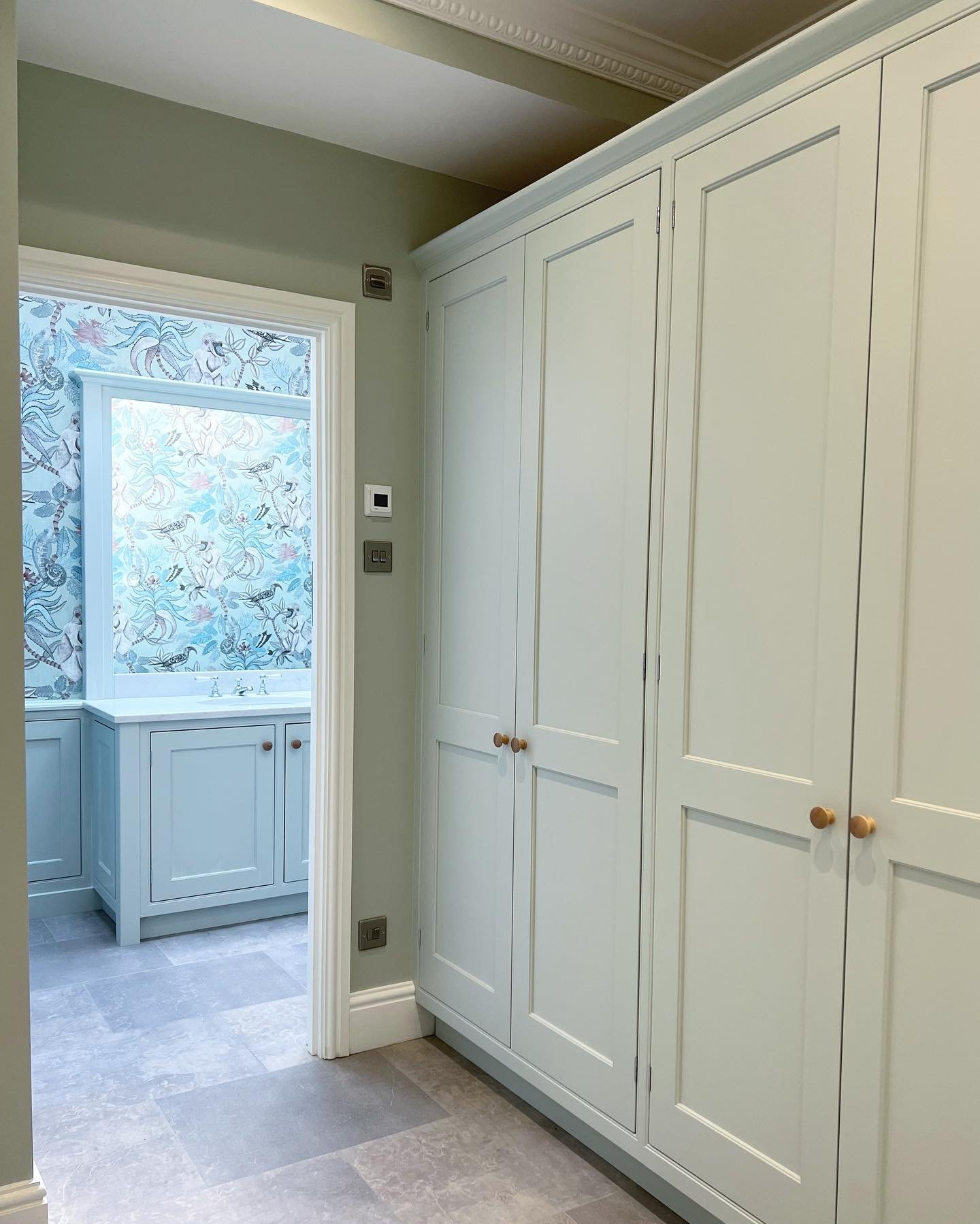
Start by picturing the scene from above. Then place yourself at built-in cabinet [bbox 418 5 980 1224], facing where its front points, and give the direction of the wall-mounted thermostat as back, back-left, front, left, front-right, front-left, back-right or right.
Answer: right

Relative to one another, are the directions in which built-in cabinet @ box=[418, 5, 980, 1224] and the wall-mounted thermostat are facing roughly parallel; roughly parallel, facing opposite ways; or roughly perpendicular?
roughly perpendicular

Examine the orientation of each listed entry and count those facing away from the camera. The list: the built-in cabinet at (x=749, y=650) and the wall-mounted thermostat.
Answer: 0

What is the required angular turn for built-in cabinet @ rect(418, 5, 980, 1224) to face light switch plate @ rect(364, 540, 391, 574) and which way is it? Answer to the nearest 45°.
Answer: approximately 90° to its right

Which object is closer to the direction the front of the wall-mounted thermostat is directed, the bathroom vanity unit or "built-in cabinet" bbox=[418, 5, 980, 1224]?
the built-in cabinet

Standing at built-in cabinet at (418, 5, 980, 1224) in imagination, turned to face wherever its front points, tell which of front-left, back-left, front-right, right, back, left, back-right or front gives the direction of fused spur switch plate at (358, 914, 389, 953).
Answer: right

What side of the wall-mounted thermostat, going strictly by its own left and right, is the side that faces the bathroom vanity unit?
back
